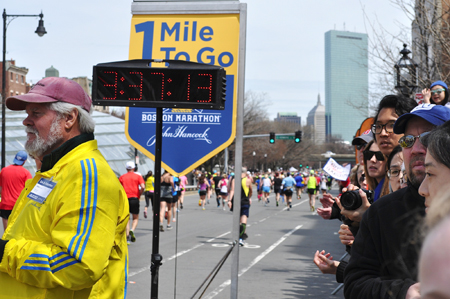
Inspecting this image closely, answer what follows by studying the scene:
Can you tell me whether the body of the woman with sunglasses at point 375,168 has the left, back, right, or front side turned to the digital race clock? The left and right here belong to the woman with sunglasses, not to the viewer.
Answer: front

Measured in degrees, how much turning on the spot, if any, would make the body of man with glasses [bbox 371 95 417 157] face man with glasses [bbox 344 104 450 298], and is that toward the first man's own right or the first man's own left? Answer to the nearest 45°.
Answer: approximately 45° to the first man's own left

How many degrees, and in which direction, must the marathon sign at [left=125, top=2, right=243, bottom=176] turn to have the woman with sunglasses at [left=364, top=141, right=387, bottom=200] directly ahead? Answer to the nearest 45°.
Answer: approximately 45° to its left

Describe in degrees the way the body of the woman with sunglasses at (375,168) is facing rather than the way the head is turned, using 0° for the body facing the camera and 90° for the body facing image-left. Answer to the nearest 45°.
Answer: approximately 45°

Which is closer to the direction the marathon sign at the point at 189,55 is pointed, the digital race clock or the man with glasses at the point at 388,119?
the digital race clock

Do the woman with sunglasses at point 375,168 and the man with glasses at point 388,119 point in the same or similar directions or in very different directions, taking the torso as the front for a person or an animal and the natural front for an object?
same or similar directions

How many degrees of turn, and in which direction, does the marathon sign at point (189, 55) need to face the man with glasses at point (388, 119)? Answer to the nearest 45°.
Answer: approximately 45° to its left

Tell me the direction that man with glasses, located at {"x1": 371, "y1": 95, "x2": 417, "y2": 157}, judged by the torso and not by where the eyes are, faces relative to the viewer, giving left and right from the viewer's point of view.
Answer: facing the viewer and to the left of the viewer

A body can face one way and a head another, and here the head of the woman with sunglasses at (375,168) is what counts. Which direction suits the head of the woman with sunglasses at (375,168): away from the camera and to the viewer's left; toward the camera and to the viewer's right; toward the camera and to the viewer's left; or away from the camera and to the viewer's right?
toward the camera and to the viewer's left

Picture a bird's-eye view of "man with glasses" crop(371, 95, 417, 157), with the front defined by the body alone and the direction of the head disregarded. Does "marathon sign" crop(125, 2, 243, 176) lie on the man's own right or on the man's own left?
on the man's own right

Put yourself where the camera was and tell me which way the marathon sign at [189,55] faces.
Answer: facing the viewer

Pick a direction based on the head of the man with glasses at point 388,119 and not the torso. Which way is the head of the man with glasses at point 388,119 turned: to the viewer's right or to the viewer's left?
to the viewer's left

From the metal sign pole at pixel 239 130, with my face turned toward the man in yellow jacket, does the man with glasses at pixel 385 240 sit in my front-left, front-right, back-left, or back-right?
front-left
